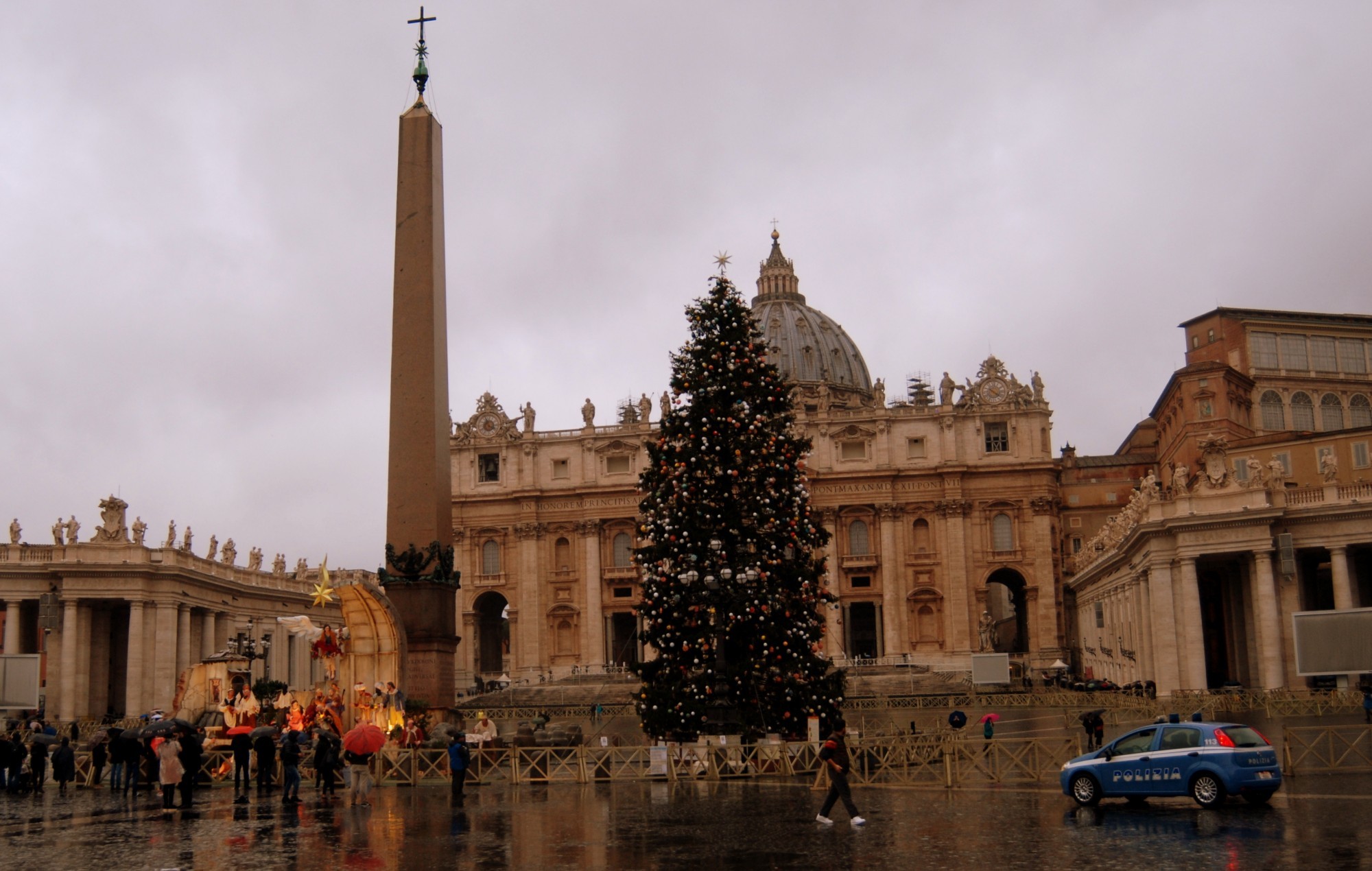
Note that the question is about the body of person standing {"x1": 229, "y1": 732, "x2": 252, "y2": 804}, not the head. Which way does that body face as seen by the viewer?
away from the camera

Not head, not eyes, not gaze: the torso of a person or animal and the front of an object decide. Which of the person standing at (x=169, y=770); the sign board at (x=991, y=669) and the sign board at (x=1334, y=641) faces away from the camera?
the person standing

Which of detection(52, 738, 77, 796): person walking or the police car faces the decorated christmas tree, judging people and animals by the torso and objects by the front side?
the police car

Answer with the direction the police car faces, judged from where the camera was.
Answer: facing away from the viewer and to the left of the viewer

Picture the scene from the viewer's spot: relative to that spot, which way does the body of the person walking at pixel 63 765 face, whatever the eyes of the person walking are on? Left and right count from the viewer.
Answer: facing away from the viewer

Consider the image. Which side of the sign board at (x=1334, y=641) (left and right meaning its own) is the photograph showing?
front

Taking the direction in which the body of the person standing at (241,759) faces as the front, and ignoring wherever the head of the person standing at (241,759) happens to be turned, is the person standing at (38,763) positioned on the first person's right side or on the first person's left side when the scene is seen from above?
on the first person's left side

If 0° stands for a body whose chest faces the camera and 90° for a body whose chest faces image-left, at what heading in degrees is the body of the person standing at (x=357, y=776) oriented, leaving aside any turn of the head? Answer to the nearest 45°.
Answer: approximately 180°

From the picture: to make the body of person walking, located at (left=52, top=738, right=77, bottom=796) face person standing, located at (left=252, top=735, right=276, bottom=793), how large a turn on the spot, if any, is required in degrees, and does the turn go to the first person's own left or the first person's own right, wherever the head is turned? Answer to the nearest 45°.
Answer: approximately 135° to the first person's own right

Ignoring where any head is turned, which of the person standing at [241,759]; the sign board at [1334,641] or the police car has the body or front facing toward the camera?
the sign board

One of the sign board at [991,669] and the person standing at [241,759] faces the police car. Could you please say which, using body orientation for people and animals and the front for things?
the sign board

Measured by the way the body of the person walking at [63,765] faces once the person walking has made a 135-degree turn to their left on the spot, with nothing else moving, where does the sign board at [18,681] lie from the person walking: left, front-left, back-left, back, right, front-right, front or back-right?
back-right

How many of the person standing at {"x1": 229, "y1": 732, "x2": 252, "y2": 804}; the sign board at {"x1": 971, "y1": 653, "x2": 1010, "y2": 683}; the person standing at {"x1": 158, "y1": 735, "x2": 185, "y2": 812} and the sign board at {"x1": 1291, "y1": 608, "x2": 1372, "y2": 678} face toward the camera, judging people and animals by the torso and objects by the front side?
2
